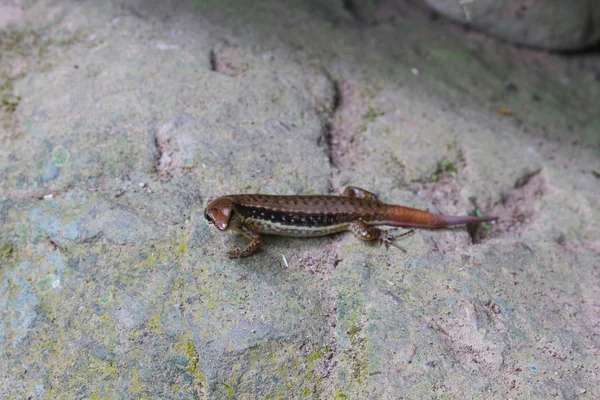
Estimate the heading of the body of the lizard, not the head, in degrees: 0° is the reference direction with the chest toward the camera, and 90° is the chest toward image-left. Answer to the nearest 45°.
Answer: approximately 90°
